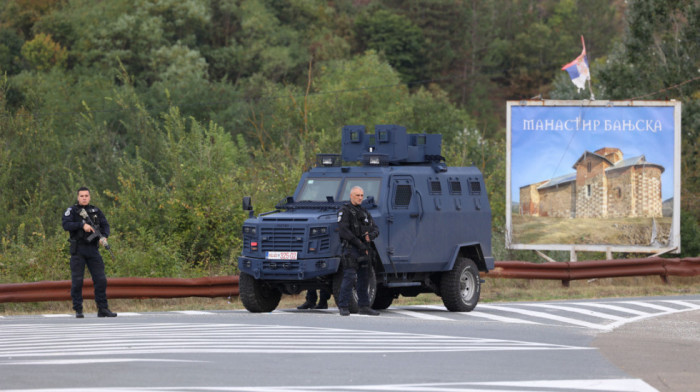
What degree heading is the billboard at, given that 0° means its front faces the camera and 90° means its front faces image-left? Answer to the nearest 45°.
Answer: approximately 0°

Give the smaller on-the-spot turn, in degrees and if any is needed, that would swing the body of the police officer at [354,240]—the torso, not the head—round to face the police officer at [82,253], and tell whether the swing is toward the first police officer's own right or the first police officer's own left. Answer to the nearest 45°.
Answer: approximately 135° to the first police officer's own right

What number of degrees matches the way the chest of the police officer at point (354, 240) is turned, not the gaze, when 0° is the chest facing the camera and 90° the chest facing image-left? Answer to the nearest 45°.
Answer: approximately 315°

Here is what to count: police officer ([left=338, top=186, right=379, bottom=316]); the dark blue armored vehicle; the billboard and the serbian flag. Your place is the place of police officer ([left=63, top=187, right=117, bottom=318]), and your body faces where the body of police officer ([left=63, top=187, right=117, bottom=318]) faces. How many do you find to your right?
0

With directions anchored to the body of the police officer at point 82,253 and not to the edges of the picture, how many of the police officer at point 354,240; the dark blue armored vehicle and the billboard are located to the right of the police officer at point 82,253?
0

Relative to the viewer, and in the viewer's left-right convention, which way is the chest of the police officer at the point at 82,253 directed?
facing the viewer

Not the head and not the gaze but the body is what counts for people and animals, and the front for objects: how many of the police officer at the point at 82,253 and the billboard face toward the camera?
2

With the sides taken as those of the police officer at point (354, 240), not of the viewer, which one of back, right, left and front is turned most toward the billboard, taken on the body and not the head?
left

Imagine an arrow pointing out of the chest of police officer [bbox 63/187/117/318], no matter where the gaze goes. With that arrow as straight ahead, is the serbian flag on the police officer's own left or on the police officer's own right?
on the police officer's own left

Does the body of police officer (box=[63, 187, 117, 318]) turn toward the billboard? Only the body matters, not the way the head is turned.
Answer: no

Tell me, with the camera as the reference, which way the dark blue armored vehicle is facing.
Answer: facing the viewer and to the left of the viewer
